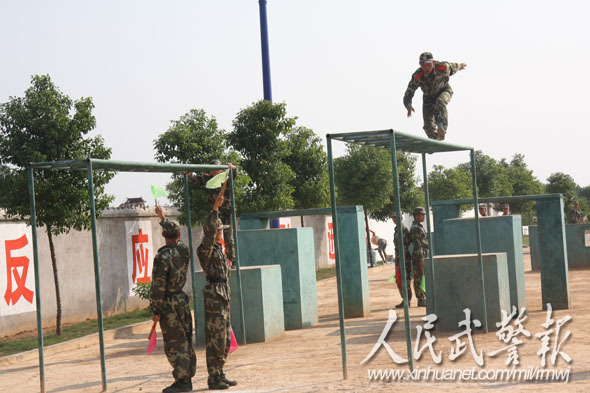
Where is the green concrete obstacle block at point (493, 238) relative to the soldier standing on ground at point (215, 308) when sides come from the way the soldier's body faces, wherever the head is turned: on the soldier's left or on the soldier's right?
on the soldier's left

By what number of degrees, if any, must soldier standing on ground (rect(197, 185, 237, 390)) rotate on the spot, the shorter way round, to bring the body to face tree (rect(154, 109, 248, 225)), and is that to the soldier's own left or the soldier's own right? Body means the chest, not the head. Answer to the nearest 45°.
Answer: approximately 90° to the soldier's own left

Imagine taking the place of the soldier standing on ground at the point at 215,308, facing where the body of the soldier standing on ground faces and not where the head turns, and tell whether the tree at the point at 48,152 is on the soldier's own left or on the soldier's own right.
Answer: on the soldier's own left

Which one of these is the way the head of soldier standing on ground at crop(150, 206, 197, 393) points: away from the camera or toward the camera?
away from the camera

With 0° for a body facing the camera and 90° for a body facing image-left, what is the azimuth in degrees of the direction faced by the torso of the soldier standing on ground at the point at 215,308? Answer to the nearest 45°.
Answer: approximately 270°
